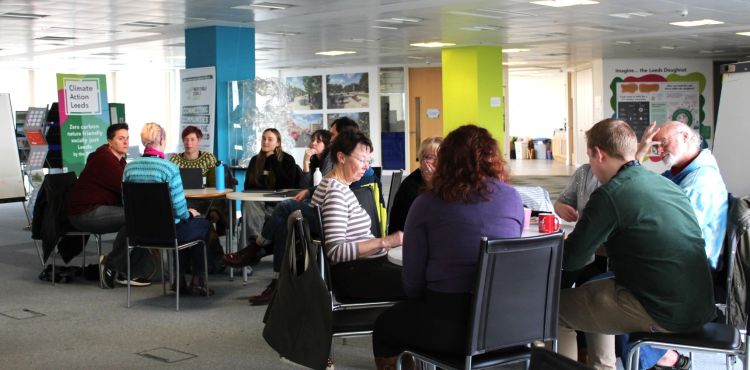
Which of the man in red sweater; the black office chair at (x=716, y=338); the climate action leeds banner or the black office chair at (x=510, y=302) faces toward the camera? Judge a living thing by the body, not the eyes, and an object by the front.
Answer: the climate action leeds banner

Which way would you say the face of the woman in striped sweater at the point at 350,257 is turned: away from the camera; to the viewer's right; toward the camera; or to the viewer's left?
to the viewer's right

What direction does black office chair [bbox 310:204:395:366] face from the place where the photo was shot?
facing to the right of the viewer

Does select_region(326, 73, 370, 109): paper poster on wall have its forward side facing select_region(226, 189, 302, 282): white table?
yes

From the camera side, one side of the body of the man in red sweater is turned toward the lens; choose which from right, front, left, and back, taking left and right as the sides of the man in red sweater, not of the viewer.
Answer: right

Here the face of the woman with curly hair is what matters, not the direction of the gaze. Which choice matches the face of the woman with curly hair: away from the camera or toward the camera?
away from the camera

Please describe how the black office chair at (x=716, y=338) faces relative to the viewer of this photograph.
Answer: facing to the left of the viewer

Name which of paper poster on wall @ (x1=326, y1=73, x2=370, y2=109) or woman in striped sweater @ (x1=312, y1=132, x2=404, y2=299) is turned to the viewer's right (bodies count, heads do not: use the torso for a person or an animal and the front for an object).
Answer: the woman in striped sweater

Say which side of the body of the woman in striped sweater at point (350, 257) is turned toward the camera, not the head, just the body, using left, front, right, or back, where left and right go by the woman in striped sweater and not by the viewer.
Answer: right

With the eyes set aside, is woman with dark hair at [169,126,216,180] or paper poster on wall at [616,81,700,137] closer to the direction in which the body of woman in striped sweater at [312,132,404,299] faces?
the paper poster on wall

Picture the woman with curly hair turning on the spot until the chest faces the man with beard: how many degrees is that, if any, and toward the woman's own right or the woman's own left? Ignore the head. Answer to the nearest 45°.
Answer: approximately 90° to the woman's own right
